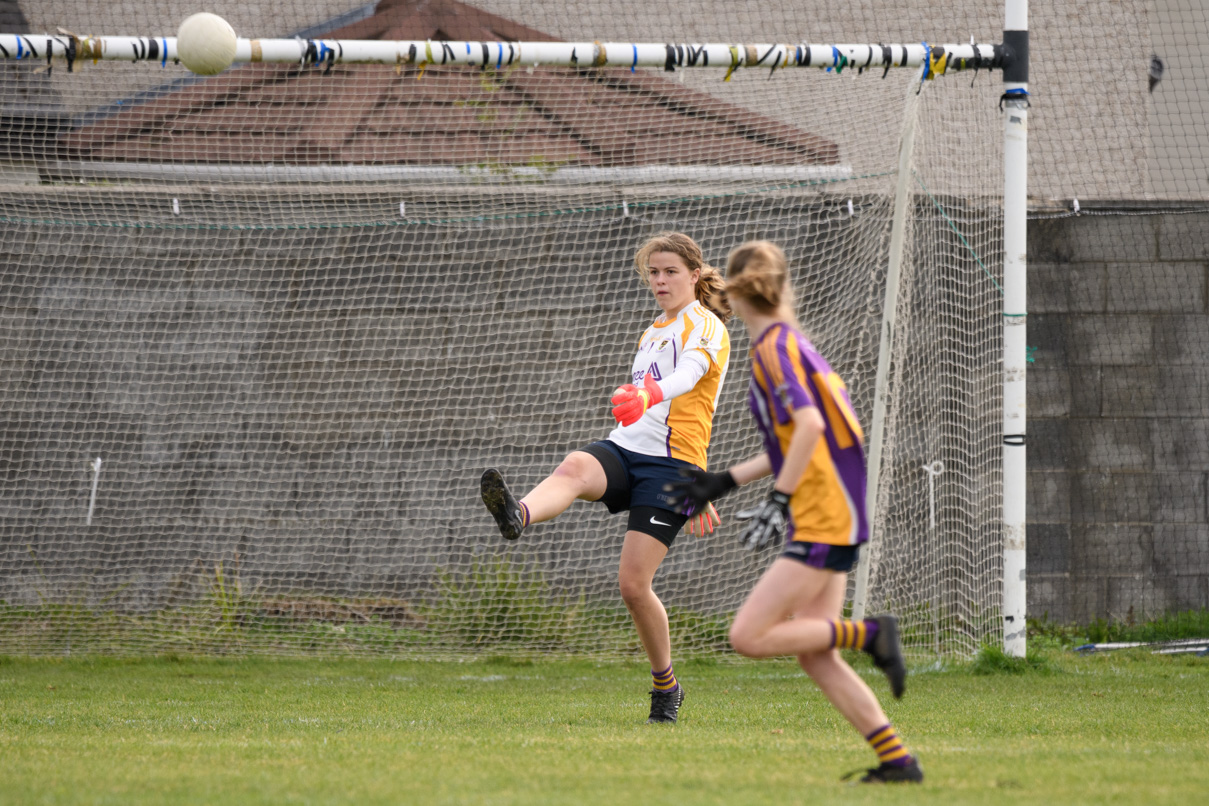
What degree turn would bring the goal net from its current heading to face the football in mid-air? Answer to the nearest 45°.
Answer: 0° — it already faces it

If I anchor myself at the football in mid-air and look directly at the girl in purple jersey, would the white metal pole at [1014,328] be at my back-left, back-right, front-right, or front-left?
front-left

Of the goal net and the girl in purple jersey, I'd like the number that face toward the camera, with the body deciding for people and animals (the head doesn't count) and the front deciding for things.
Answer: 1

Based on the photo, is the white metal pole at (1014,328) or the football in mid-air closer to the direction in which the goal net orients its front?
the football in mid-air

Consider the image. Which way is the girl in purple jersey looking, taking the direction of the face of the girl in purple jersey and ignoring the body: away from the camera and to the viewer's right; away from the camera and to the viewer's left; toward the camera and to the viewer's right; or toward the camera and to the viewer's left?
away from the camera and to the viewer's left

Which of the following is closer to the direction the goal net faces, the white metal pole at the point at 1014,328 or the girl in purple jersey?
the girl in purple jersey

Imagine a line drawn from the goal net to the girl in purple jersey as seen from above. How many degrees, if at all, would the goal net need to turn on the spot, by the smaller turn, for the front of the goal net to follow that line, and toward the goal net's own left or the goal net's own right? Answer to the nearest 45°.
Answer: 0° — it already faces them

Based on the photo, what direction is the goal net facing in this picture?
toward the camera

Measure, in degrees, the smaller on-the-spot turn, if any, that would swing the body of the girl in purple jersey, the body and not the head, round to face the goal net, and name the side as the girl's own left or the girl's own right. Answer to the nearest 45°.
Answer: approximately 45° to the girl's own right
